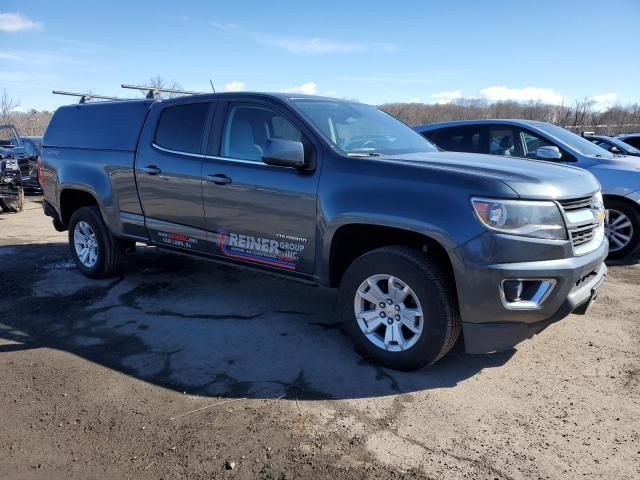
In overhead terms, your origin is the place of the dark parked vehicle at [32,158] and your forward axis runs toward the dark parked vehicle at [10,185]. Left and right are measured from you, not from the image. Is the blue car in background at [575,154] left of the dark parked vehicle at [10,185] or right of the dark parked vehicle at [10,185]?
left

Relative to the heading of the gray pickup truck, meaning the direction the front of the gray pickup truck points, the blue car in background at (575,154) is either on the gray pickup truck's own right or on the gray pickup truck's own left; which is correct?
on the gray pickup truck's own left

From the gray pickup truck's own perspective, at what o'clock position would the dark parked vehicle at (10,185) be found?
The dark parked vehicle is roughly at 6 o'clock from the gray pickup truck.

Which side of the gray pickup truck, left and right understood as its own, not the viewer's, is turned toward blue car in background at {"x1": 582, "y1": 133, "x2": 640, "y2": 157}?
left

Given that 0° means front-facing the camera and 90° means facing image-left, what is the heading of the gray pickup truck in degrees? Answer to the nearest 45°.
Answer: approximately 315°

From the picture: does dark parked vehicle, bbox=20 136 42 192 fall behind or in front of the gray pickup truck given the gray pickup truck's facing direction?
behind
